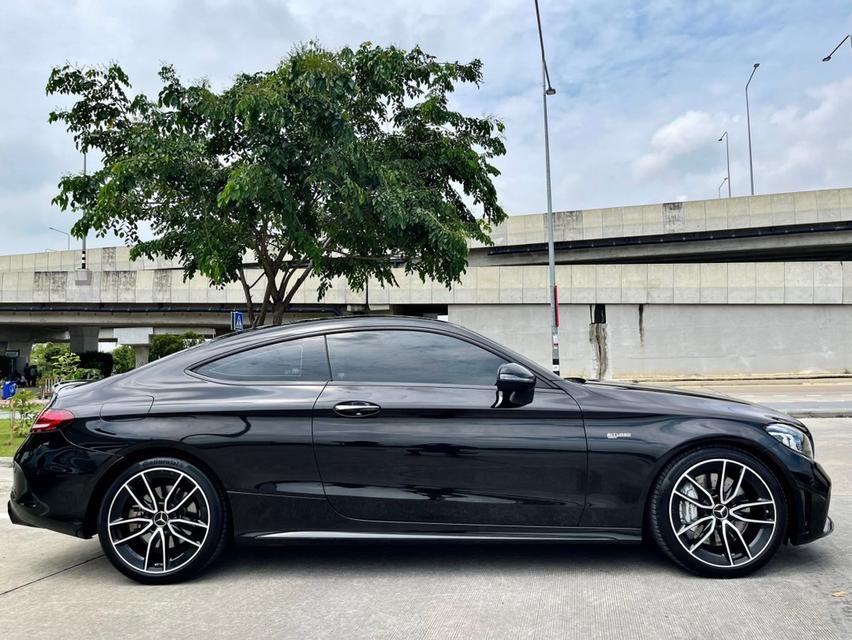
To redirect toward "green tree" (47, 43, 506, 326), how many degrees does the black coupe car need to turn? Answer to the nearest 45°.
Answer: approximately 90° to its left

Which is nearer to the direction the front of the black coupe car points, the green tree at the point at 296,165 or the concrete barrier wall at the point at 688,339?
the concrete barrier wall

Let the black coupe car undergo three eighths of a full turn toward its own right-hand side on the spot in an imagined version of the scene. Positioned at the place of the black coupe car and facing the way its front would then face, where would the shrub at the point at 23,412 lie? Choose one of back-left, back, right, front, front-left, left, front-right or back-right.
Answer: right

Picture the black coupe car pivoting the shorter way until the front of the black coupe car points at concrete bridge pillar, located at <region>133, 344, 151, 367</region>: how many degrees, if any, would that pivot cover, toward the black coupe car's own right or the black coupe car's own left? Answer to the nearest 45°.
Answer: approximately 135° to the black coupe car's own left

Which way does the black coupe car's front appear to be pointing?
to the viewer's right

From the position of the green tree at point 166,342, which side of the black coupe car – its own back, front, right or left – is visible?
left

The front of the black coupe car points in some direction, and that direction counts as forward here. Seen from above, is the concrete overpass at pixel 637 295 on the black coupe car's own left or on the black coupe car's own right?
on the black coupe car's own left

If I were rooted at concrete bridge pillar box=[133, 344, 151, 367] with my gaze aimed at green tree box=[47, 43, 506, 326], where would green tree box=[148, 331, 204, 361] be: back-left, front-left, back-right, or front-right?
front-left
